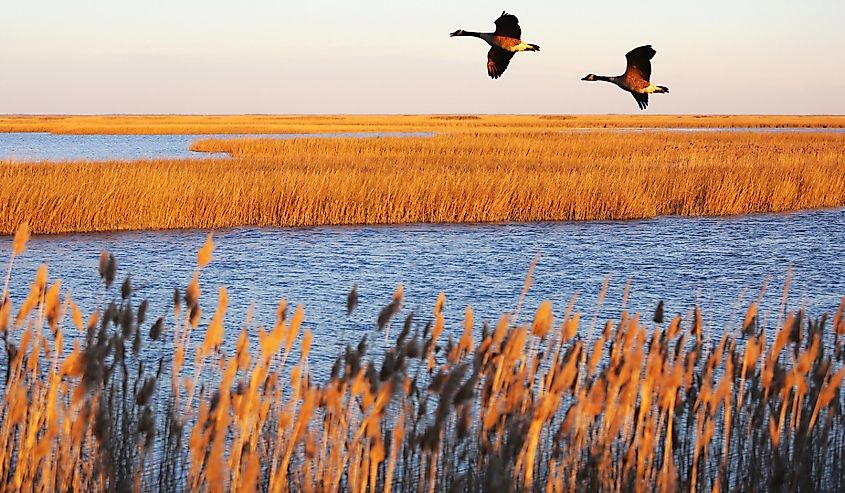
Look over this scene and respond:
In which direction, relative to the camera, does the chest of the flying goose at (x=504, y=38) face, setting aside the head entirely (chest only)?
to the viewer's left

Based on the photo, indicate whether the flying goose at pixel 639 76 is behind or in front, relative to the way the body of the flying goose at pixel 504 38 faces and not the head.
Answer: behind

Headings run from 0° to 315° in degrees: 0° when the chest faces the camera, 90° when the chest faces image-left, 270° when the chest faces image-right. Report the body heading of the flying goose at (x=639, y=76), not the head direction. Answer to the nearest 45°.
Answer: approximately 90°

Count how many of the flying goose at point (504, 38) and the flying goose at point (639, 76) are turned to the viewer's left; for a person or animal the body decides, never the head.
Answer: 2

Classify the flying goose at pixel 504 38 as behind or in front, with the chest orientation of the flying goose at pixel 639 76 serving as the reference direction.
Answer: in front
